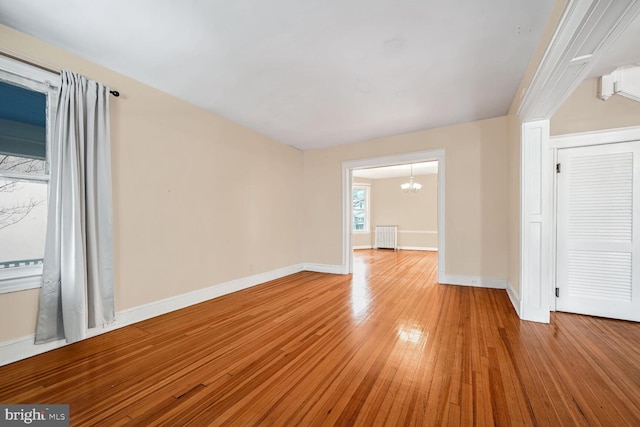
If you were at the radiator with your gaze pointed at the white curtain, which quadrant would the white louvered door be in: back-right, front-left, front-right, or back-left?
front-left

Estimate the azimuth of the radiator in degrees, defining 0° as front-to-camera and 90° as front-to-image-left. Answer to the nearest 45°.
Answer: approximately 0°

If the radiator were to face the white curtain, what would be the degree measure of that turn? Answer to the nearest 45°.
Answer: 0° — it already faces it

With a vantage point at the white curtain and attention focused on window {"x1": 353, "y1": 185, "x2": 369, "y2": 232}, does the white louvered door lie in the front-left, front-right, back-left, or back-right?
front-right

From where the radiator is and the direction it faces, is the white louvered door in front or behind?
in front
